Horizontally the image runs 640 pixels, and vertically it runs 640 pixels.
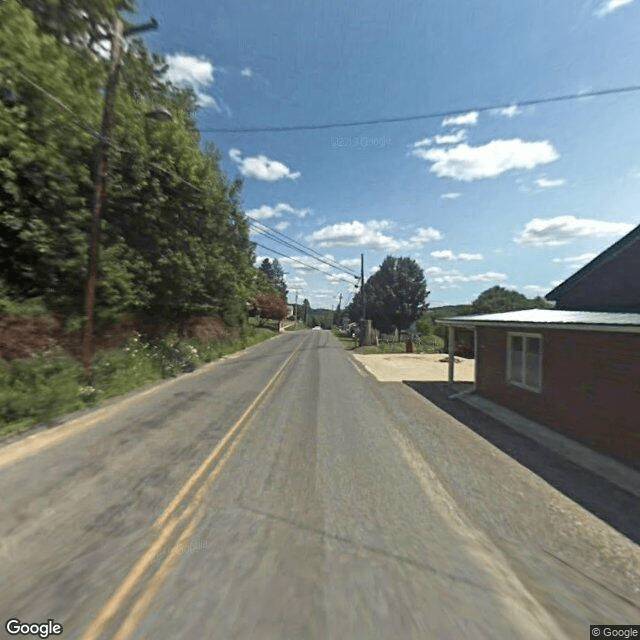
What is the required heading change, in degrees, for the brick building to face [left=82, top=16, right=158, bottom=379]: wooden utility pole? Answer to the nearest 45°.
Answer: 0° — it already faces it

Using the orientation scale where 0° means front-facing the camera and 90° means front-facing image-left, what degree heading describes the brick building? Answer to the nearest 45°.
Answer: approximately 45°

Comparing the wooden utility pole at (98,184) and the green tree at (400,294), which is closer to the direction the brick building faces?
the wooden utility pole

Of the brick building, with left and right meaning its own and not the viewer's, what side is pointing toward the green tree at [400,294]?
right
